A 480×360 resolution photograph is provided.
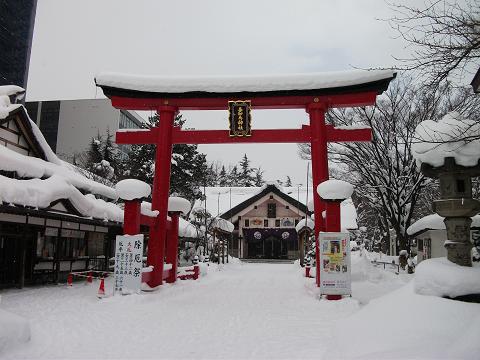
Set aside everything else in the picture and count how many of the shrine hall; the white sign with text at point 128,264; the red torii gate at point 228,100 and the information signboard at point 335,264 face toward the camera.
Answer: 4

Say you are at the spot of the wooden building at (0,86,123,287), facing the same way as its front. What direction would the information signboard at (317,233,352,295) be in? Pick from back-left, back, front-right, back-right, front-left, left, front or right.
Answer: front

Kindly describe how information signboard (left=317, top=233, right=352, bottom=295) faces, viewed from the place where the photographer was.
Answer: facing the viewer

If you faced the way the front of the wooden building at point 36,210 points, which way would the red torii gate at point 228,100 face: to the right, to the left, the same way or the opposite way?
to the right

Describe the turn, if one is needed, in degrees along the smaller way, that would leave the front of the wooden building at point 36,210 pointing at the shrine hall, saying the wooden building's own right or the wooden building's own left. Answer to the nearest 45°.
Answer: approximately 90° to the wooden building's own left

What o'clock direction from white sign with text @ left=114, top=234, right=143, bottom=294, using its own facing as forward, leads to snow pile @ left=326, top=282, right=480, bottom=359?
The snow pile is roughly at 11 o'clock from the white sign with text.

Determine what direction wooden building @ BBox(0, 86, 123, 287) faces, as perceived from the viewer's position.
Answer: facing the viewer and to the right of the viewer

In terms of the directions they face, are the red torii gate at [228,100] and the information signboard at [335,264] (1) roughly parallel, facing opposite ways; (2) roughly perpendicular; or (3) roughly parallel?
roughly parallel

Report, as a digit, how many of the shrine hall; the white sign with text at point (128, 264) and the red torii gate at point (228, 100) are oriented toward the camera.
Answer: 3

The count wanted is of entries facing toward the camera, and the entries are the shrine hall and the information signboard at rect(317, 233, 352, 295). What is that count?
2

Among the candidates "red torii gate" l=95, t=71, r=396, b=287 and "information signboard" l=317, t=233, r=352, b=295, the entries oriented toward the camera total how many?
2

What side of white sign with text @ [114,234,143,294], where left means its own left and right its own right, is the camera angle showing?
front

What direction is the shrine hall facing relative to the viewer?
toward the camera

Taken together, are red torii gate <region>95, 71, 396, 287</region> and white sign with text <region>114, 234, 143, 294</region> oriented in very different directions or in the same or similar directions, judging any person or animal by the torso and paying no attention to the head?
same or similar directions
